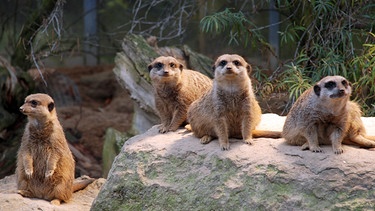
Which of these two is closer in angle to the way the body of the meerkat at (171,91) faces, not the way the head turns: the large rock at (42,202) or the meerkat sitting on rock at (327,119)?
the large rock

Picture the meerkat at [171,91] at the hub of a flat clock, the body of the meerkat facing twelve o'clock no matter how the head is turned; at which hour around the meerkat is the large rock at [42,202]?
The large rock is roughly at 1 o'clock from the meerkat.

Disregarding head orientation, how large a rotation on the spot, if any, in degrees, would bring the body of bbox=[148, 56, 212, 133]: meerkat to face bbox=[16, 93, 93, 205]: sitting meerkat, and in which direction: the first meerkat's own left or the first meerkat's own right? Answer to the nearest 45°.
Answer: approximately 45° to the first meerkat's own right

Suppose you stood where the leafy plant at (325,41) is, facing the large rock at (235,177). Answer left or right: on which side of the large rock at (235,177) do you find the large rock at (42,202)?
right

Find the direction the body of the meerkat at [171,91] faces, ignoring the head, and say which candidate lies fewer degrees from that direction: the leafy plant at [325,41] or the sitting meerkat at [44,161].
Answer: the sitting meerkat

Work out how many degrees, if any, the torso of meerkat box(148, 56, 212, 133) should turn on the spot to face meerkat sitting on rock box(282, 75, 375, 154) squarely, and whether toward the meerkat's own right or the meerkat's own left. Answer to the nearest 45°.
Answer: approximately 90° to the meerkat's own left

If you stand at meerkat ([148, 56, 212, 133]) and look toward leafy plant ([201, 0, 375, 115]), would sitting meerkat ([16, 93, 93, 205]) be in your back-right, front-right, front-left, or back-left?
back-left

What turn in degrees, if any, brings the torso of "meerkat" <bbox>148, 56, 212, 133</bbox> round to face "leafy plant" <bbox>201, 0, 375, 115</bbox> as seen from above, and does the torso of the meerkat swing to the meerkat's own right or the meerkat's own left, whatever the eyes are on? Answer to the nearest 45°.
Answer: approximately 180°

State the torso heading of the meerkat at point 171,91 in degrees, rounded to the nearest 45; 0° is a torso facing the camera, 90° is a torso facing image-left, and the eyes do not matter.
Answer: approximately 45°

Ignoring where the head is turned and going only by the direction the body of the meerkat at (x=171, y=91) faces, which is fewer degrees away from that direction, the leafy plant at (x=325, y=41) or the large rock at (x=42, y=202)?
the large rock
